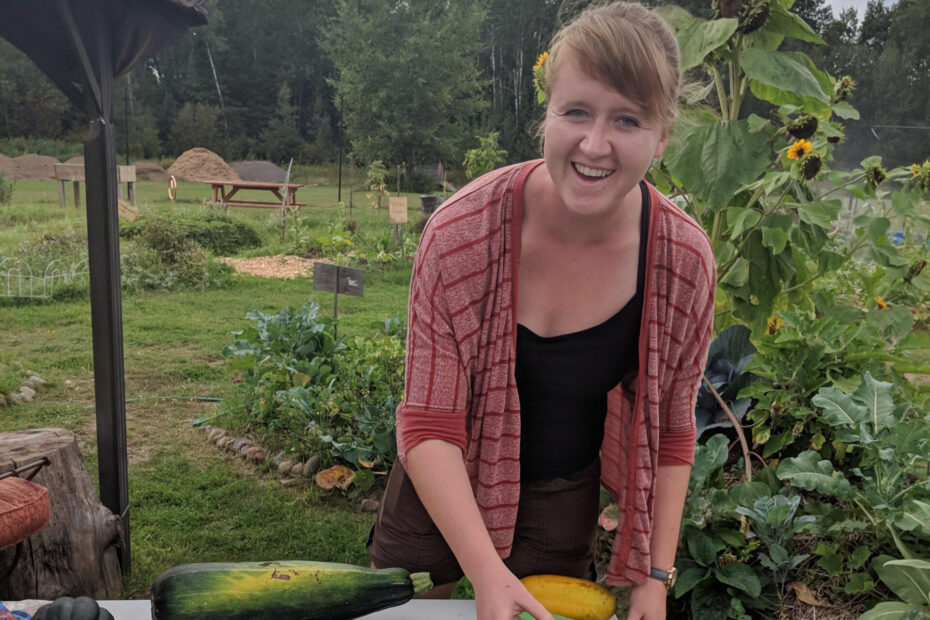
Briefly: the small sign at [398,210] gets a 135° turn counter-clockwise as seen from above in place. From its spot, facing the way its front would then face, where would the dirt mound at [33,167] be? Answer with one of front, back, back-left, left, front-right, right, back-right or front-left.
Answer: left

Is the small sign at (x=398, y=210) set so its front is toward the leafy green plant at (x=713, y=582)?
yes

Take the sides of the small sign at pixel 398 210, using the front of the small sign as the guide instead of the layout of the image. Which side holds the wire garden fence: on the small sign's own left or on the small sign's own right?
on the small sign's own right

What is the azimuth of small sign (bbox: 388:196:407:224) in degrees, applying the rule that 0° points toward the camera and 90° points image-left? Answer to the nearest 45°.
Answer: approximately 0°

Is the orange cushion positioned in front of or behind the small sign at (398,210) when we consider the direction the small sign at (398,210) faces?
in front

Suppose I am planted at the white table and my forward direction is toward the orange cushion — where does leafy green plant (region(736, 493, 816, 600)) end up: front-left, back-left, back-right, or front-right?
back-right

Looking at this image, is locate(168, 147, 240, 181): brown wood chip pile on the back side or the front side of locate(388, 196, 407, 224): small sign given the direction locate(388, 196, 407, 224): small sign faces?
on the back side

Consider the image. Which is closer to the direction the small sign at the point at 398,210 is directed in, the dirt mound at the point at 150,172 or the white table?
the white table

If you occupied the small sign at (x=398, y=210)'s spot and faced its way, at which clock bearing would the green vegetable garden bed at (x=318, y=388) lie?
The green vegetable garden bed is roughly at 12 o'clock from the small sign.

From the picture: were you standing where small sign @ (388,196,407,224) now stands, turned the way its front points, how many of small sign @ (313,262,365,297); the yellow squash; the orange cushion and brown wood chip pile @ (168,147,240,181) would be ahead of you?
3

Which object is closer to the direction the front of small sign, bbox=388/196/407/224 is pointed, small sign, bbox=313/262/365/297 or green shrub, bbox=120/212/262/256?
the small sign

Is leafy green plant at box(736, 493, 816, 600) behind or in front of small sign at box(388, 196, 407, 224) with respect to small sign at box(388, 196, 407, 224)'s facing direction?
in front

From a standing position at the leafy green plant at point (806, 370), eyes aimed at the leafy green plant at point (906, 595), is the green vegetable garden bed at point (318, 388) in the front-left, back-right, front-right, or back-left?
back-right

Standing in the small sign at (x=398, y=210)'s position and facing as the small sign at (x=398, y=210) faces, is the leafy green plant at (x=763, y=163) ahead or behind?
ahead

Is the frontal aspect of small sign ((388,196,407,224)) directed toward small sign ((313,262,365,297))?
yes

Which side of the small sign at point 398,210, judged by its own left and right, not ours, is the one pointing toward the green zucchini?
front
